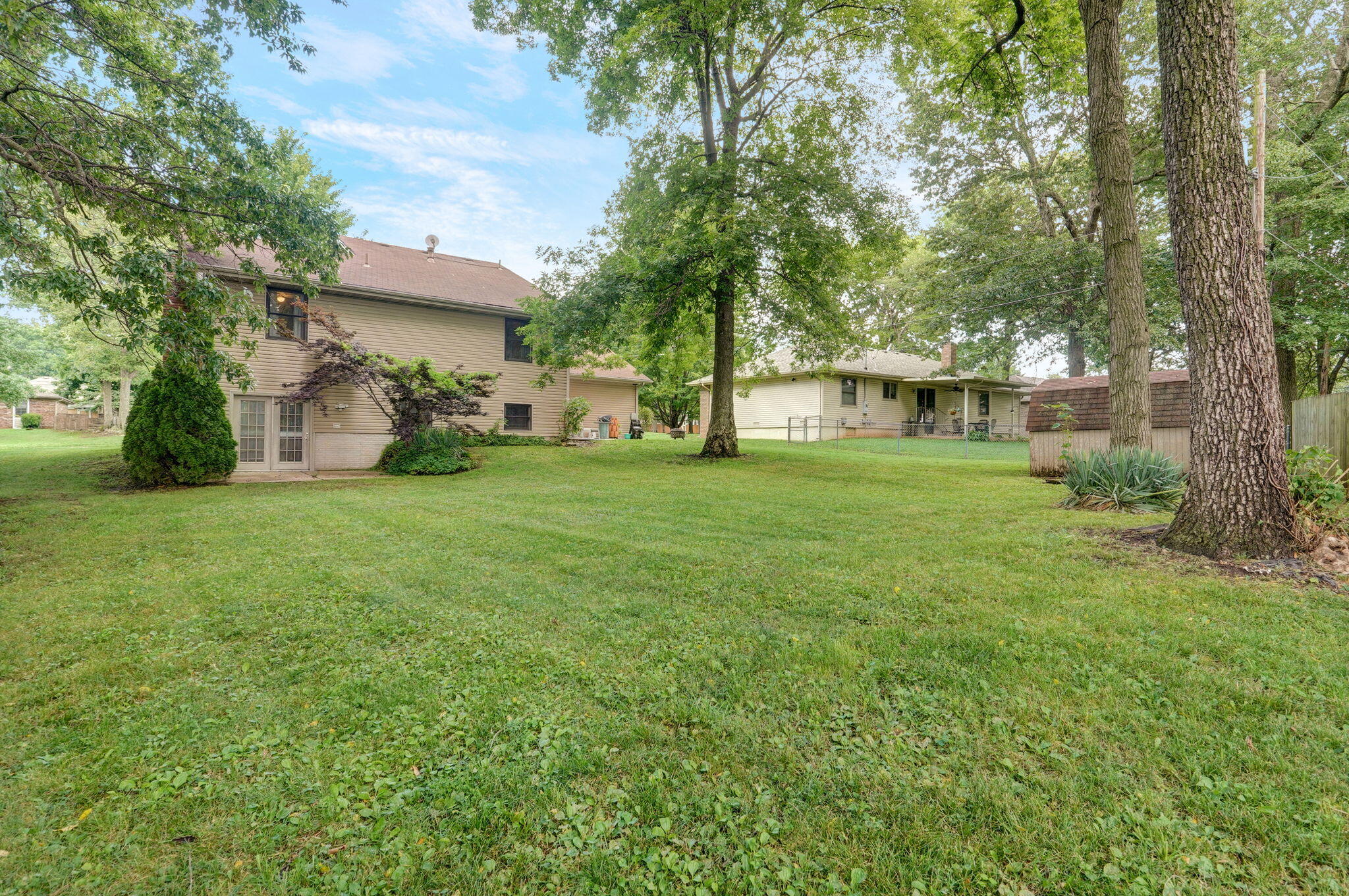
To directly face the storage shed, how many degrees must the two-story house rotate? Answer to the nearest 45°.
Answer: approximately 180°

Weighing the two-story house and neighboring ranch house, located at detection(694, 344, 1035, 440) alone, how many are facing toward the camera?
0

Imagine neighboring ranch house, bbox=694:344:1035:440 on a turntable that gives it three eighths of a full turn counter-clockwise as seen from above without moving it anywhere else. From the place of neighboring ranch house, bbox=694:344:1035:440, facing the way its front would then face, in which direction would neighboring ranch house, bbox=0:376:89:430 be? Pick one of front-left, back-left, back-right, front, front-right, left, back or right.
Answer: right

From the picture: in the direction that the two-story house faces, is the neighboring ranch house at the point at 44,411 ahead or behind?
ahead

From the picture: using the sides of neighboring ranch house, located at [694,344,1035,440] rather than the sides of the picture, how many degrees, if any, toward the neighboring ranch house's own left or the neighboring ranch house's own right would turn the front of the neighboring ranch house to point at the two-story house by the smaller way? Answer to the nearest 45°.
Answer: approximately 90° to the neighboring ranch house's own left

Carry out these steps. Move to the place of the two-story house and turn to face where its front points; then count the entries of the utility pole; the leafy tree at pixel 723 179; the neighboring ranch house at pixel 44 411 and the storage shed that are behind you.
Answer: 3

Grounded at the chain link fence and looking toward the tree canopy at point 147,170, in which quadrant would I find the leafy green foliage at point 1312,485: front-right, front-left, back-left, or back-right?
front-left

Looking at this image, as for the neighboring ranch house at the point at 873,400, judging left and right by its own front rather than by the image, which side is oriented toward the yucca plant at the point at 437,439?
left

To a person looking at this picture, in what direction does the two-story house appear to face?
facing away from the viewer and to the left of the viewer

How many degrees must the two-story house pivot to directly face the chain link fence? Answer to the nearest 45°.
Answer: approximately 135° to its right

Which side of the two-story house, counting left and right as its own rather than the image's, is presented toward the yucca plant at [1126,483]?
back

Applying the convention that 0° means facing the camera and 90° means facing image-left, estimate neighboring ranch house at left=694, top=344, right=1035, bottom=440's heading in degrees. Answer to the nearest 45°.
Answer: approximately 135°

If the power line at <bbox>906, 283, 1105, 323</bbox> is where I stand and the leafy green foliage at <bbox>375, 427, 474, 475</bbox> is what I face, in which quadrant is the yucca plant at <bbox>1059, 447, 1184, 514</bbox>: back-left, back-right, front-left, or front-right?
front-left
